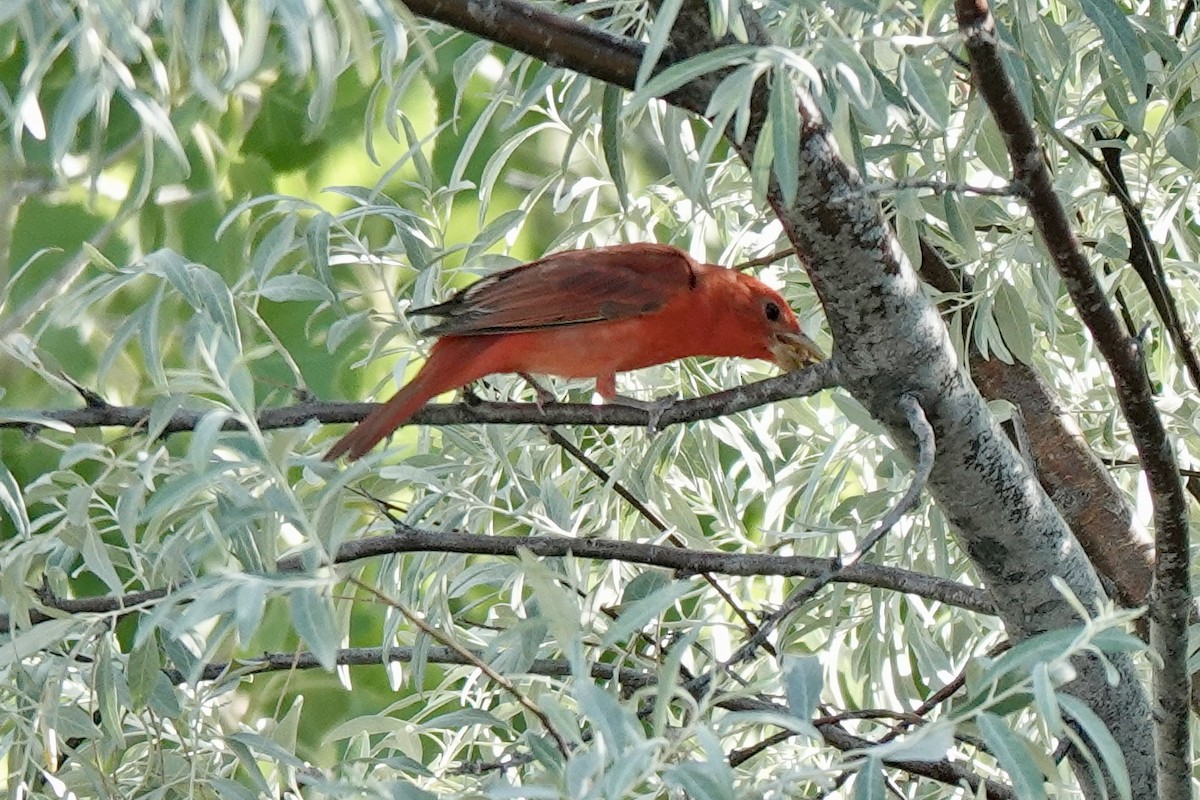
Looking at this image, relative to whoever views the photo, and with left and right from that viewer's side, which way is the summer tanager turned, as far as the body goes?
facing to the right of the viewer
